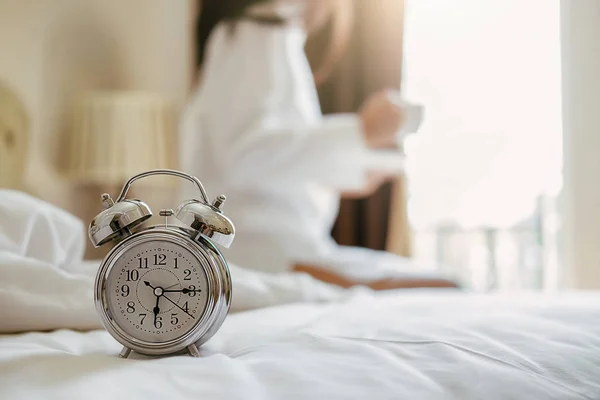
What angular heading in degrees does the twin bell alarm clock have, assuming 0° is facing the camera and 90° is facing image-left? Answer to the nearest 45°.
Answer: approximately 0°

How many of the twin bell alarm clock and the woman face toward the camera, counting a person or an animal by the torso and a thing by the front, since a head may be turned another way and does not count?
1

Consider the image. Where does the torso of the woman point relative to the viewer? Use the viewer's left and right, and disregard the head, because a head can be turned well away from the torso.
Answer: facing to the right of the viewer

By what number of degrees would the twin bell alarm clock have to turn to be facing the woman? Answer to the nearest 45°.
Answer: approximately 180°
